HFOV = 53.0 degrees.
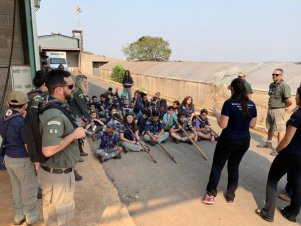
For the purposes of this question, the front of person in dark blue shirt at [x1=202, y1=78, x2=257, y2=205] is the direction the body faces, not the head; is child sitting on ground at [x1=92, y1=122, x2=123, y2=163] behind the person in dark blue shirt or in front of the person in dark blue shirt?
in front

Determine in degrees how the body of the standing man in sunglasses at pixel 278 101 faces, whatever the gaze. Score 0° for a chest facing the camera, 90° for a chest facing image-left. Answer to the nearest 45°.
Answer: approximately 45°

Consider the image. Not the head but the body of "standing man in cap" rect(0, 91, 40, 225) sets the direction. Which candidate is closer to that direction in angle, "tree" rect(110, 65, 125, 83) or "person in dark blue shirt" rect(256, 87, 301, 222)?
the tree

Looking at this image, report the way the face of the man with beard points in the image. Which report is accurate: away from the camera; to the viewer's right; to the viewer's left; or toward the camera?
to the viewer's right

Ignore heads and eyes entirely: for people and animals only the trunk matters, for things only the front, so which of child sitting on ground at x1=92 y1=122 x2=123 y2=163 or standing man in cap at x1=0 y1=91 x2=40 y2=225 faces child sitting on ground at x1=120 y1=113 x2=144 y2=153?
the standing man in cap

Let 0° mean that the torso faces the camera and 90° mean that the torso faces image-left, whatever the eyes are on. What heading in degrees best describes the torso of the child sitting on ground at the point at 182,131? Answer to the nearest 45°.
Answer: approximately 0°

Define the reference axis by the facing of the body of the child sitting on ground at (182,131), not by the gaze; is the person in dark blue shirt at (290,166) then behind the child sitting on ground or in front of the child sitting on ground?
in front

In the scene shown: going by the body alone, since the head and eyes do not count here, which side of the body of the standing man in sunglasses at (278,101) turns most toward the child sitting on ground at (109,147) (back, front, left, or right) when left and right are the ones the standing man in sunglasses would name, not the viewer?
front

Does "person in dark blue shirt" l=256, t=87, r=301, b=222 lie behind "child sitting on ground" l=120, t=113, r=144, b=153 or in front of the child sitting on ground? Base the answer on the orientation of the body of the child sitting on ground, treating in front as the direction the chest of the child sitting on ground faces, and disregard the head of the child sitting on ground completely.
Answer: in front
